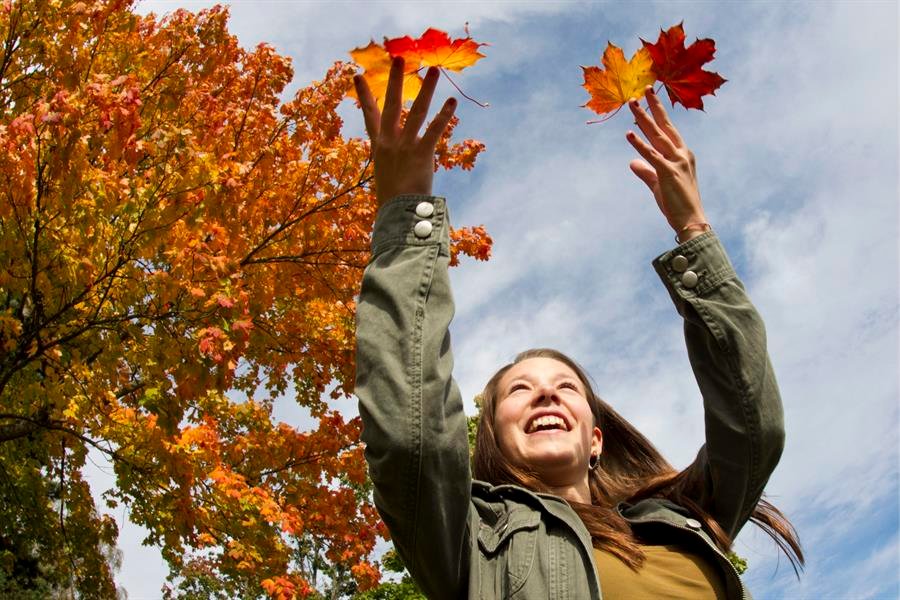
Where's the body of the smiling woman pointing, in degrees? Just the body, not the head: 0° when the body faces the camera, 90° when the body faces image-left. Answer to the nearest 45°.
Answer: approximately 0°

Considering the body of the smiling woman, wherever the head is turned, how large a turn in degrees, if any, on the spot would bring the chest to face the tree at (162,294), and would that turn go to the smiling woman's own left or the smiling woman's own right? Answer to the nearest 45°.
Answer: approximately 135° to the smiling woman's own right
